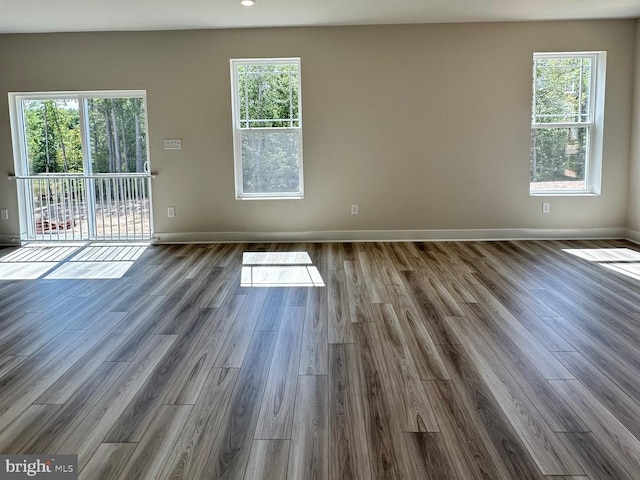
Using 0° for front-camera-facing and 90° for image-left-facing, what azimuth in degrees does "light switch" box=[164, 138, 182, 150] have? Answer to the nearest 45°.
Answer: approximately 0°

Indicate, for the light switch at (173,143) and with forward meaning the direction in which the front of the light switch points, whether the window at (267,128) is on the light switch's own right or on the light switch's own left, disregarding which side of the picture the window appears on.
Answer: on the light switch's own left

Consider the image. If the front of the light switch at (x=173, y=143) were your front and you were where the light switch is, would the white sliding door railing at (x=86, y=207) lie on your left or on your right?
on your right

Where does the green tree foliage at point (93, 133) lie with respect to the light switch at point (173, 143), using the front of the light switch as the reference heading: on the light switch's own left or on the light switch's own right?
on the light switch's own right

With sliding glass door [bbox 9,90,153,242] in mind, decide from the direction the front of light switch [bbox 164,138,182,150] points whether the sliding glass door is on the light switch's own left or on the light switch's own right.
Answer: on the light switch's own right

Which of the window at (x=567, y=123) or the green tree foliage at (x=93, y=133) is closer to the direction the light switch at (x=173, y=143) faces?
the window

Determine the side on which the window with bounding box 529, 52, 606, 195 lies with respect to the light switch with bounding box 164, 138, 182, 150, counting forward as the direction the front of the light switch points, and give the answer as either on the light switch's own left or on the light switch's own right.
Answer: on the light switch's own left
